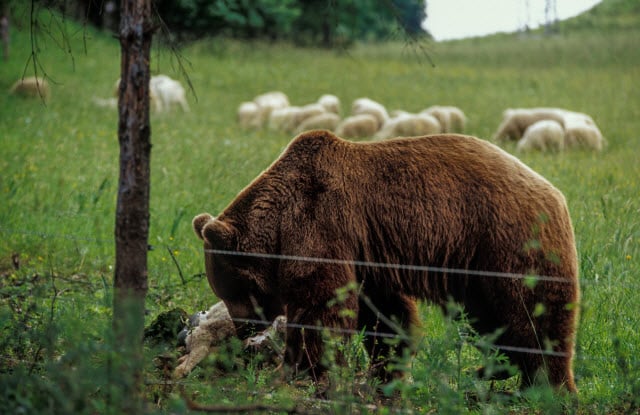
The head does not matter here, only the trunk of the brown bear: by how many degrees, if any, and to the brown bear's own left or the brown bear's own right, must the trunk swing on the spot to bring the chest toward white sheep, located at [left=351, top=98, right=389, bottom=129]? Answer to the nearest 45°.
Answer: approximately 90° to the brown bear's own right

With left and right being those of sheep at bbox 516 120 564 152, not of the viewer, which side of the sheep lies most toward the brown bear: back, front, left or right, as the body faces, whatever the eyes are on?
left

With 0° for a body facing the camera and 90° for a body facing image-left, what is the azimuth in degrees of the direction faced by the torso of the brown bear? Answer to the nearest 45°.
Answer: approximately 90°

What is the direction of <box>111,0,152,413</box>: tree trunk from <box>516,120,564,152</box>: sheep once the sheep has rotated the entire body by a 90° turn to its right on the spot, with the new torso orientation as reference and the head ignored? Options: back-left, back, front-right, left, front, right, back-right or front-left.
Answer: back

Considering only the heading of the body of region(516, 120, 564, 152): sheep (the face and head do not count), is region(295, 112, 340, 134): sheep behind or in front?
in front

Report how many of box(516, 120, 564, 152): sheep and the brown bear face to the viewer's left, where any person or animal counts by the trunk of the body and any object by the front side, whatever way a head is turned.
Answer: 2

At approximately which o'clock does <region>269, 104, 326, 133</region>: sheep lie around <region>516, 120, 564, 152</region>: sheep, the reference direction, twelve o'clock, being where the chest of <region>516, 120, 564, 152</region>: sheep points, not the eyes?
<region>269, 104, 326, 133</region>: sheep is roughly at 1 o'clock from <region>516, 120, 564, 152</region>: sheep.

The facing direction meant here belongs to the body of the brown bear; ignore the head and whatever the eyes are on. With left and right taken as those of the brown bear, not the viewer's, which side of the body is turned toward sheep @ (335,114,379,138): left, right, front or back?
right

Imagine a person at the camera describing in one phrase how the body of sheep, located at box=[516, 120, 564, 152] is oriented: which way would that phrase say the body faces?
to the viewer's left
